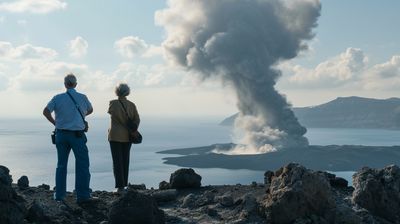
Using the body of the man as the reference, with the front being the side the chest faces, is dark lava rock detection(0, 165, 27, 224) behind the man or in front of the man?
behind

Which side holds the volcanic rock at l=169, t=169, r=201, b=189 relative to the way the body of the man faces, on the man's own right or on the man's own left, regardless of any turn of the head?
on the man's own right

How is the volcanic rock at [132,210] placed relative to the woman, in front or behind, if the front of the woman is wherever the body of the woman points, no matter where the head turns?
behind

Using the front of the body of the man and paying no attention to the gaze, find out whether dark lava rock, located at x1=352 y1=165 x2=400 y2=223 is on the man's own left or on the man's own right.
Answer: on the man's own right

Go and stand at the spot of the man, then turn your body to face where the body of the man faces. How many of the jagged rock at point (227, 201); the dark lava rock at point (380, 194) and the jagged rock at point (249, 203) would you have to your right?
3

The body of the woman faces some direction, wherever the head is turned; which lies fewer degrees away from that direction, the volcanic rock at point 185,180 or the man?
the volcanic rock

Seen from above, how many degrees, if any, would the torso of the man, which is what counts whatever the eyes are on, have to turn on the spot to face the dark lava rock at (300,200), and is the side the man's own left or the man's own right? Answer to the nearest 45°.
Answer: approximately 135° to the man's own right

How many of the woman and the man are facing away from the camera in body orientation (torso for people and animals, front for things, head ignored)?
2

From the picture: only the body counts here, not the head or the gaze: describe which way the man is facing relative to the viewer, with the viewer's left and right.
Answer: facing away from the viewer

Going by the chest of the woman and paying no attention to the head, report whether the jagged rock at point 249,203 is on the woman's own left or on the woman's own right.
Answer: on the woman's own right

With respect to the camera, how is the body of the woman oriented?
away from the camera
